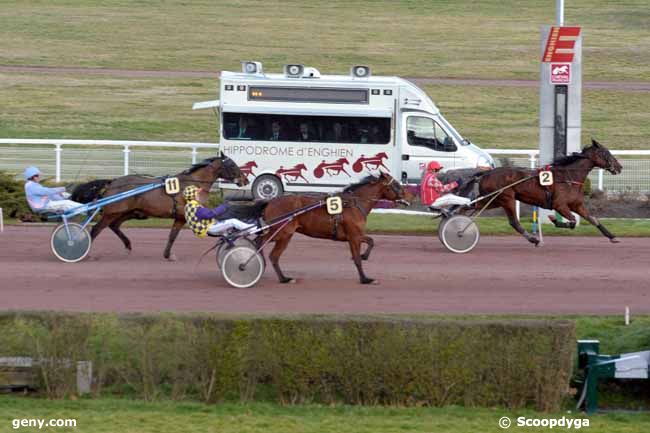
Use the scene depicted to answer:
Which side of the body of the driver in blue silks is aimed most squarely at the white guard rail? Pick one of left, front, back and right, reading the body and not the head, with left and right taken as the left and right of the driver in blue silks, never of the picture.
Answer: left

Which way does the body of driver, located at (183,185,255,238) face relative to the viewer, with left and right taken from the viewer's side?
facing to the right of the viewer

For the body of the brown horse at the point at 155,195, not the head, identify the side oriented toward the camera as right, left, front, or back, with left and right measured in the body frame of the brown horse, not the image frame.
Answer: right

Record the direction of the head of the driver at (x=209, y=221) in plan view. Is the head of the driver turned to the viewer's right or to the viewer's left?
to the viewer's right

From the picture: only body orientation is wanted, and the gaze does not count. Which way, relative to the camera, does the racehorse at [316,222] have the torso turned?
to the viewer's right

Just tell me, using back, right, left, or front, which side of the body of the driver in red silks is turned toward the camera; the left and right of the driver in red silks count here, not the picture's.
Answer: right

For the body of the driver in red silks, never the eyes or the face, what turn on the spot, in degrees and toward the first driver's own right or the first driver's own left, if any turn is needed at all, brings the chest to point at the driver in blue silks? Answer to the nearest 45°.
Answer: approximately 135° to the first driver's own right

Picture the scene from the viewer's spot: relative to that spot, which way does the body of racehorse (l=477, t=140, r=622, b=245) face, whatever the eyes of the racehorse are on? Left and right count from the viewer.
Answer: facing to the right of the viewer

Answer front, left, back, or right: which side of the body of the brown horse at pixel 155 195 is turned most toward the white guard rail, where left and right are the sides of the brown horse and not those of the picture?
left

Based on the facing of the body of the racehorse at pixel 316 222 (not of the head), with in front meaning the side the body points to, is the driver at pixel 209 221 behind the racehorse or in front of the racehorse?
behind
